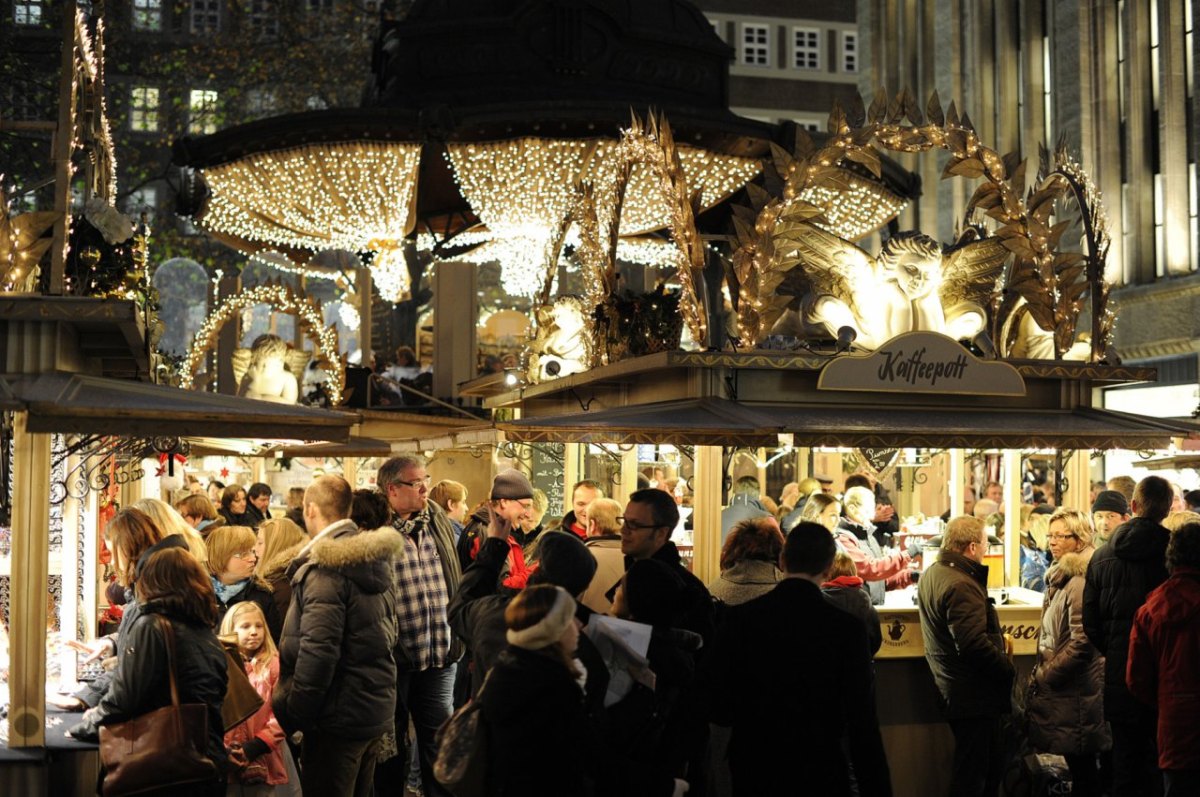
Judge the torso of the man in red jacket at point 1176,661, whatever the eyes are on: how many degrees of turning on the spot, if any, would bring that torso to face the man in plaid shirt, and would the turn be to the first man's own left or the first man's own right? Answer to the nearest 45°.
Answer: approximately 90° to the first man's own left

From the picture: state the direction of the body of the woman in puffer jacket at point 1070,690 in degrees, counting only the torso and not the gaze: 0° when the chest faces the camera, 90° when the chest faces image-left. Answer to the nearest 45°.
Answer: approximately 45°

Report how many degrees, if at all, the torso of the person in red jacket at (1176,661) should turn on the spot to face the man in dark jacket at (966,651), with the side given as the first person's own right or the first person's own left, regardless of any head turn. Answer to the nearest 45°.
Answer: approximately 45° to the first person's own left

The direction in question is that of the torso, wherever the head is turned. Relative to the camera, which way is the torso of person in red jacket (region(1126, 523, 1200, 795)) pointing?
away from the camera

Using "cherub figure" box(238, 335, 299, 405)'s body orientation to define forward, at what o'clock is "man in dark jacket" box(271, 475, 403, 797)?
The man in dark jacket is roughly at 12 o'clock from the cherub figure.

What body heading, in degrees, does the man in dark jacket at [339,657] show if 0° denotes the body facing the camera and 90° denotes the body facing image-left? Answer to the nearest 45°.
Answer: approximately 135°

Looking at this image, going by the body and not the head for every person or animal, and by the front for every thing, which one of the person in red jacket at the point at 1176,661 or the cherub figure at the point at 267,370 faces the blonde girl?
the cherub figure

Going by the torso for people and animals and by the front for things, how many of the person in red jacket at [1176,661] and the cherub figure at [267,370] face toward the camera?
1

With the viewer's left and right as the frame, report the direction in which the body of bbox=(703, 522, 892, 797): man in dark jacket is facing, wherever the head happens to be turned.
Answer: facing away from the viewer

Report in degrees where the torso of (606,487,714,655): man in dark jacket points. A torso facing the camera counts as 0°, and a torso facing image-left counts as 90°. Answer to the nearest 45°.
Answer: approximately 45°
